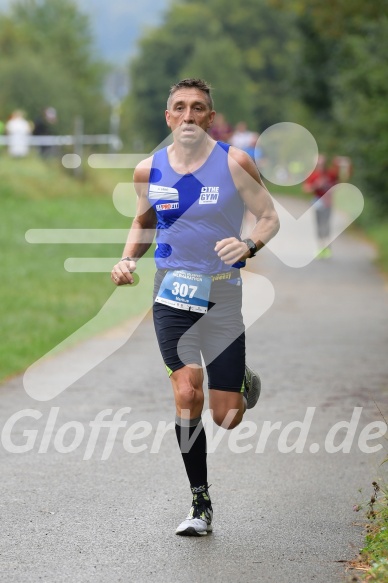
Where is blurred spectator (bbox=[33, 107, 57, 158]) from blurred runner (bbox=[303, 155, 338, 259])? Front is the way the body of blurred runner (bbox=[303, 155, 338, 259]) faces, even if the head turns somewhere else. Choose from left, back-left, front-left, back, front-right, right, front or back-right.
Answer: back-right

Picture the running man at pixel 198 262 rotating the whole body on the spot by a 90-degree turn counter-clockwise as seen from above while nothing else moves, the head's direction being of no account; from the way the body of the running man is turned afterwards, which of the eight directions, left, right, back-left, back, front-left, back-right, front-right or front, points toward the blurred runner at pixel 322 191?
left

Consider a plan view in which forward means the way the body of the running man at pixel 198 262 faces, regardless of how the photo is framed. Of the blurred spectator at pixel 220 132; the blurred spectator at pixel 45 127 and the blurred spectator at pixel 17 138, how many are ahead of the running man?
0

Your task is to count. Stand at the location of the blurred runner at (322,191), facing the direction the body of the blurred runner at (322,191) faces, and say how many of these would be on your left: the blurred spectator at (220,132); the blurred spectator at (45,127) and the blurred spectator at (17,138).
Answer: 0

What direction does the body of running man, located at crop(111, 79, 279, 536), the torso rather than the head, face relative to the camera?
toward the camera

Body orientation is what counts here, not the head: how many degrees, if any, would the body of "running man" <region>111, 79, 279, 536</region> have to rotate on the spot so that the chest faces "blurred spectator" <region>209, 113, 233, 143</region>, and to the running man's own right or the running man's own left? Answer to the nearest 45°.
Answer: approximately 180°

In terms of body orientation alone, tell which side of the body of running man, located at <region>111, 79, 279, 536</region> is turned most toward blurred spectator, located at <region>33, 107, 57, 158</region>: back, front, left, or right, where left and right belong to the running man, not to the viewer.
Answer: back

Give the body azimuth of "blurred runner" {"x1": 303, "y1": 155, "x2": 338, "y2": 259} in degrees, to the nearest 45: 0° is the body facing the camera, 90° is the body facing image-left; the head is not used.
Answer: approximately 0°

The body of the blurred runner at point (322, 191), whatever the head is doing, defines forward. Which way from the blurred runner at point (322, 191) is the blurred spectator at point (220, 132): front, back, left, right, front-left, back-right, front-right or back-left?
right

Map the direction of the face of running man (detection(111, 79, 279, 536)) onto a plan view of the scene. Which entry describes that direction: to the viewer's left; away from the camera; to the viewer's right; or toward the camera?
toward the camera

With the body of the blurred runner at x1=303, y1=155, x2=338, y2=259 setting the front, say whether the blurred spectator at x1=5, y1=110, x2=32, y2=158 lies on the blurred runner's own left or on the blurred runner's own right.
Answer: on the blurred runner's own right

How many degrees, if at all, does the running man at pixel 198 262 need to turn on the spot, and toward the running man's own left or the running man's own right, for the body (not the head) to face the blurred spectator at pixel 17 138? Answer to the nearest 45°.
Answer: approximately 180°
